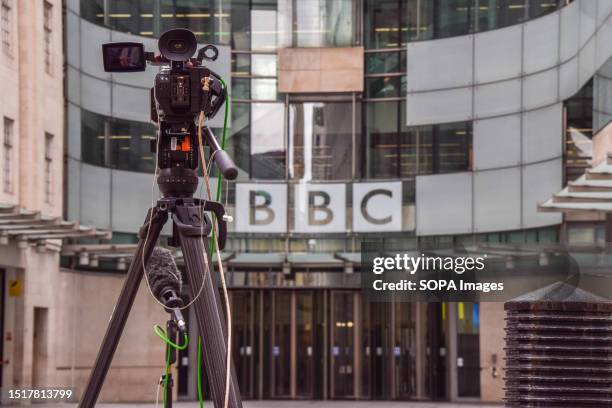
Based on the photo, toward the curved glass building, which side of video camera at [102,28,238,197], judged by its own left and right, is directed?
front

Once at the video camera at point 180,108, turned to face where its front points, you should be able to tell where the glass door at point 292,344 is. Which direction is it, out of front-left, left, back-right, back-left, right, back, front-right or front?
front

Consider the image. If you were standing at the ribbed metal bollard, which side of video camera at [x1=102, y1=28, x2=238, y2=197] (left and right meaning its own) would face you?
right

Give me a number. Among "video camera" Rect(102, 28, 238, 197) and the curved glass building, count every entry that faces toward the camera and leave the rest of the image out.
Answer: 1

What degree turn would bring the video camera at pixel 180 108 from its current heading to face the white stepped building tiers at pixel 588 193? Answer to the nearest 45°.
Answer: approximately 45° to its right

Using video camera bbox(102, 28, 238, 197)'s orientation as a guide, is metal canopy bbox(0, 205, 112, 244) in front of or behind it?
in front

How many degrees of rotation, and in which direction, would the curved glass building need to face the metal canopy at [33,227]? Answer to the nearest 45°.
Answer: approximately 45° to its right

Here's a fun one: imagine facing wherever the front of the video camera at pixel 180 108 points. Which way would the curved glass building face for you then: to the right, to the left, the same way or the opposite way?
the opposite way

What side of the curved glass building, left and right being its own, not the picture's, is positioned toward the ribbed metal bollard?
front

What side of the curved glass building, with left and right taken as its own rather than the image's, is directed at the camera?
front

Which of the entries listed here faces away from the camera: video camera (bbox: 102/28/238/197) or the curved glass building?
the video camera

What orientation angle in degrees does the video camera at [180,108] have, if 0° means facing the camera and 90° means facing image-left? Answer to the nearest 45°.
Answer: approximately 180°
